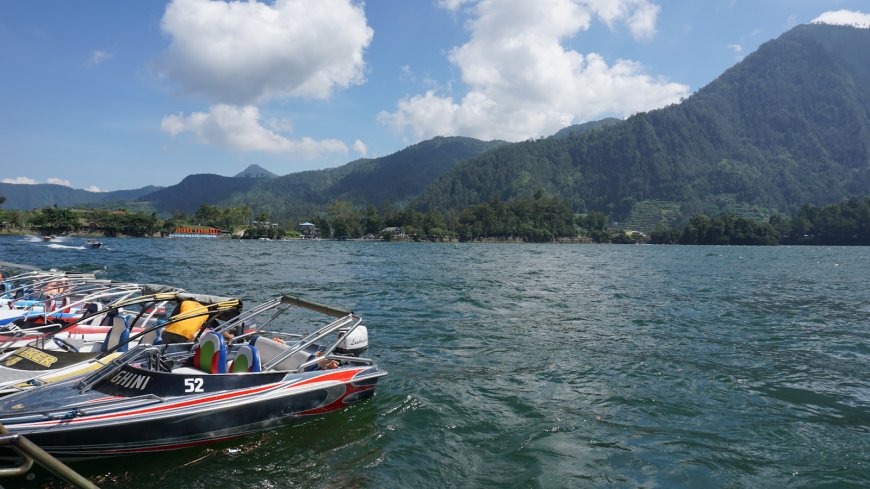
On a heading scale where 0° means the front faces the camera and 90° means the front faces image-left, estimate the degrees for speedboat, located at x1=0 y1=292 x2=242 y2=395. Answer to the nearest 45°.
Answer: approximately 45°
